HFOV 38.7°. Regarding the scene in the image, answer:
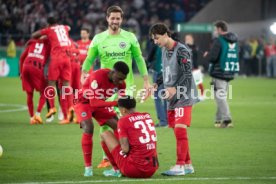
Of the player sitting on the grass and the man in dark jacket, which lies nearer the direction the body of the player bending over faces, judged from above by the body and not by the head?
the player sitting on the grass

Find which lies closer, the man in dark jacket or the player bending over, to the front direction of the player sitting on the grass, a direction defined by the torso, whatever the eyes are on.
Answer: the player bending over

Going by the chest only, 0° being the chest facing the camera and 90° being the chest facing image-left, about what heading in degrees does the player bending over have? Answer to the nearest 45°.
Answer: approximately 315°

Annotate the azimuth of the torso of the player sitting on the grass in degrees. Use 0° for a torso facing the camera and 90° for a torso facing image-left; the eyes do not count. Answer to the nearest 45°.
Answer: approximately 135°
